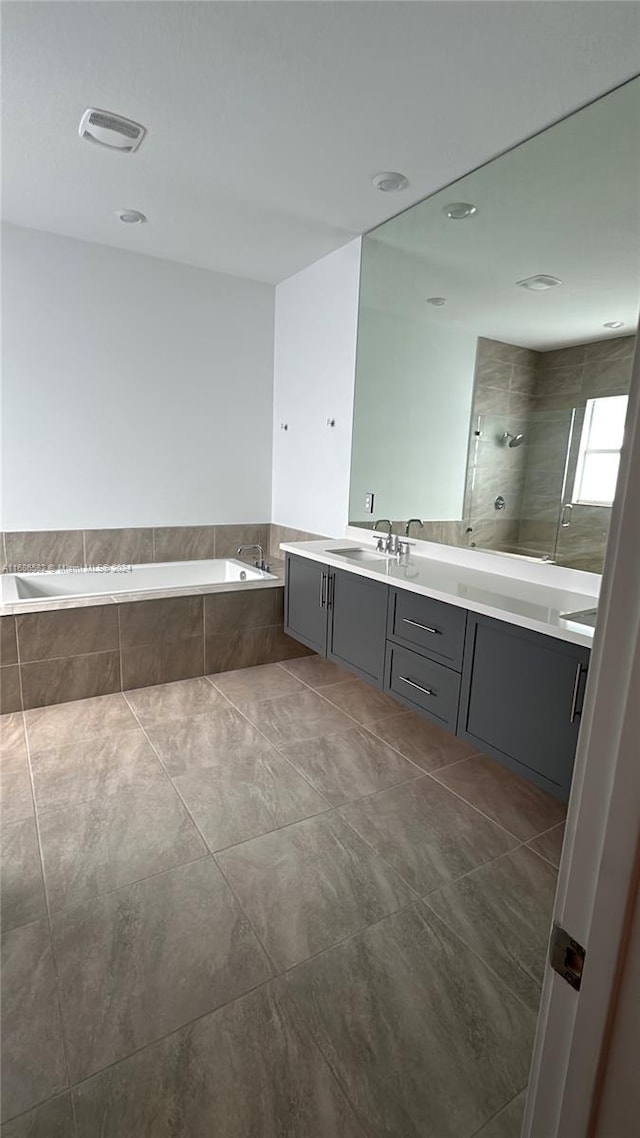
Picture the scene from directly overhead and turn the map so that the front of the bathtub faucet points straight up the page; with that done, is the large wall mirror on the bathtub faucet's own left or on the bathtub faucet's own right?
on the bathtub faucet's own left

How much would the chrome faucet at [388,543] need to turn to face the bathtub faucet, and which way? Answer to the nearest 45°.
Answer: approximately 90° to its right

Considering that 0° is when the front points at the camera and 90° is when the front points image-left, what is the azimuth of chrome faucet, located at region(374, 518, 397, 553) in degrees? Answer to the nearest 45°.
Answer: approximately 45°

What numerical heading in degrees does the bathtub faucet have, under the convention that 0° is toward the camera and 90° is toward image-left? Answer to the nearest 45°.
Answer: approximately 45°

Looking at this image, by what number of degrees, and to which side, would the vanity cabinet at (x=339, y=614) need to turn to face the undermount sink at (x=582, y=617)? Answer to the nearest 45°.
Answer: approximately 90° to its left

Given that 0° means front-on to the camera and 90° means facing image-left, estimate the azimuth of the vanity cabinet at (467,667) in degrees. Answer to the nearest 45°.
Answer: approximately 45°

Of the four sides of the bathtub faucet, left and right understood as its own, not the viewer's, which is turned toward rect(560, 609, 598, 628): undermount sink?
left

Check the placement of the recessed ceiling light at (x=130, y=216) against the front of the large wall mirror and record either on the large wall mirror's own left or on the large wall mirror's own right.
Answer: on the large wall mirror's own right
